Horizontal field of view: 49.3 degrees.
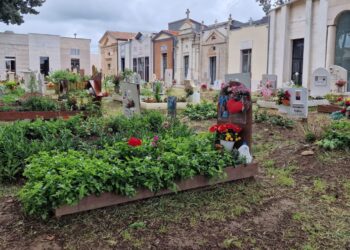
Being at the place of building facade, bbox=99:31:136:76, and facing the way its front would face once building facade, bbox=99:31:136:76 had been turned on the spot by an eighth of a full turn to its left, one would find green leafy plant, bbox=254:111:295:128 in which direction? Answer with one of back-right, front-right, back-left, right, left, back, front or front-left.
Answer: front

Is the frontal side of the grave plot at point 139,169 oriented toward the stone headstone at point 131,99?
no

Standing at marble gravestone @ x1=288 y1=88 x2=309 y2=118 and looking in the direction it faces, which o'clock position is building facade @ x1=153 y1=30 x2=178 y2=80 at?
The building facade is roughly at 5 o'clock from the marble gravestone.

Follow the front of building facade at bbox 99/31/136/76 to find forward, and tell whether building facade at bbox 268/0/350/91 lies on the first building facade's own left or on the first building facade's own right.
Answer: on the first building facade's own left

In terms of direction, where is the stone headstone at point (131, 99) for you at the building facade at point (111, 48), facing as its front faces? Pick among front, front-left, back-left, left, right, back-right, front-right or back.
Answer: front-left

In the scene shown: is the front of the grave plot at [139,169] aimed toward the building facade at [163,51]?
no

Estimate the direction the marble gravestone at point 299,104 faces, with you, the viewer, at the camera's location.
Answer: facing the viewer

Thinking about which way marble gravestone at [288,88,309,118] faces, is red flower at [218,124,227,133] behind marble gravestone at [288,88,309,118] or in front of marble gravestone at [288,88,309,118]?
in front

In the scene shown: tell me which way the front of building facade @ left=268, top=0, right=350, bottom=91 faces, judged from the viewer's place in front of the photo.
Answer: facing the viewer and to the left of the viewer

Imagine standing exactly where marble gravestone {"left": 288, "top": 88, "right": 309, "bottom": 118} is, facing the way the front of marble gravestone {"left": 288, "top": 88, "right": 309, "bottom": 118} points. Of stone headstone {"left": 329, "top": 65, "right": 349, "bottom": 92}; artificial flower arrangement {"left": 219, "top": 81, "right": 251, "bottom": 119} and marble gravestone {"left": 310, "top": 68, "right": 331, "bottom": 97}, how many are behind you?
2

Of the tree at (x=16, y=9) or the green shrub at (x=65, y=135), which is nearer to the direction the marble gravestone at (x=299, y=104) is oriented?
the green shrub

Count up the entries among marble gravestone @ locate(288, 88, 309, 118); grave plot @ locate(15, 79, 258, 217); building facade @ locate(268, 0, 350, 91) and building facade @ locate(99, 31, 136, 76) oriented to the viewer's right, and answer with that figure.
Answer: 0

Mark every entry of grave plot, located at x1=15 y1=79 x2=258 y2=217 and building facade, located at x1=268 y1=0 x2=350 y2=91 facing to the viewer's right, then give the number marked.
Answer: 0

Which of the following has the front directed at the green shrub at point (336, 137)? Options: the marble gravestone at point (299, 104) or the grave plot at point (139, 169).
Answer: the marble gravestone

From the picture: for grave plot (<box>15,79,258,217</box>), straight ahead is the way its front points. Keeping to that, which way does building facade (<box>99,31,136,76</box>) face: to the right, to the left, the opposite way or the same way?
the same way

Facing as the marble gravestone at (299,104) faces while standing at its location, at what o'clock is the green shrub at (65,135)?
The green shrub is roughly at 1 o'clock from the marble gravestone.

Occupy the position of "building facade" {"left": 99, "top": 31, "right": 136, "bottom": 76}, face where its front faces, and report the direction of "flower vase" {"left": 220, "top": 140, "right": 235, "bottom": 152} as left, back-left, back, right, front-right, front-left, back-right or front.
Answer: front-left

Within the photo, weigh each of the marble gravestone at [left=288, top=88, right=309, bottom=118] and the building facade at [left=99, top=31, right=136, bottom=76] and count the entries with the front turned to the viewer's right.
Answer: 0

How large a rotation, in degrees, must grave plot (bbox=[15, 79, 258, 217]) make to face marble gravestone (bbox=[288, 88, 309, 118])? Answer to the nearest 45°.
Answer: approximately 180°
